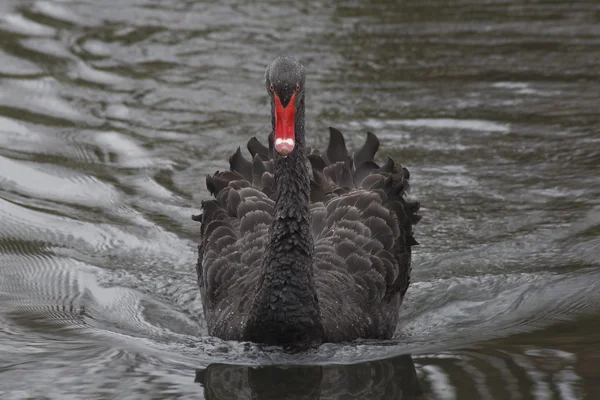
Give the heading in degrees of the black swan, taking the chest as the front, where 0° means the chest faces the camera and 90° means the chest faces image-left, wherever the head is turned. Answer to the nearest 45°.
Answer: approximately 0°
